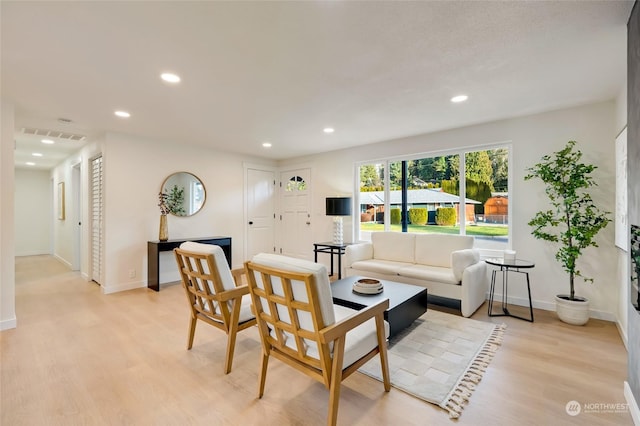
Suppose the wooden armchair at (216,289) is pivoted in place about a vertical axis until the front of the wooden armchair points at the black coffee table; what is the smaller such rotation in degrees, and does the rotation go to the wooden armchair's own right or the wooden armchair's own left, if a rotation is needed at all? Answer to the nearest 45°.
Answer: approximately 45° to the wooden armchair's own right

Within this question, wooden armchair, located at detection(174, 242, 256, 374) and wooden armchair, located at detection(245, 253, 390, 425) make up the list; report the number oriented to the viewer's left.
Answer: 0

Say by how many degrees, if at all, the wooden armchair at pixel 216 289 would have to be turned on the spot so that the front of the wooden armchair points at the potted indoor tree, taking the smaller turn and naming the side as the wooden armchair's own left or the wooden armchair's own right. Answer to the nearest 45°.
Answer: approximately 45° to the wooden armchair's own right

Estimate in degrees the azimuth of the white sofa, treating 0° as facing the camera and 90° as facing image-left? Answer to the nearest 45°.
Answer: approximately 45°

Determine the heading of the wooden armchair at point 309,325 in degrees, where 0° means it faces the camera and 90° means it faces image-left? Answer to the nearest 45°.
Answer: approximately 225°

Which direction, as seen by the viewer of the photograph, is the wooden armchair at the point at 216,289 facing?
facing away from the viewer and to the right of the viewer

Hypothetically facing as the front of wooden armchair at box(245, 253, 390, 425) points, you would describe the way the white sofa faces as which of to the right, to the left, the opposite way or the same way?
the opposite way

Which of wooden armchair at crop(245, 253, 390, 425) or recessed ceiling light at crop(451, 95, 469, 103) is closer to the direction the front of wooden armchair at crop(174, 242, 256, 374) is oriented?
the recessed ceiling light

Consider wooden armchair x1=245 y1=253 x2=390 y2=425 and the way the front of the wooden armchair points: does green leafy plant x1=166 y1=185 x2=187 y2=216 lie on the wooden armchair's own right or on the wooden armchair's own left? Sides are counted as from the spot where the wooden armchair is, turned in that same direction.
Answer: on the wooden armchair's own left

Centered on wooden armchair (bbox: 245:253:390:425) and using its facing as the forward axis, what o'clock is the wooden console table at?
The wooden console table is roughly at 9 o'clock from the wooden armchair.

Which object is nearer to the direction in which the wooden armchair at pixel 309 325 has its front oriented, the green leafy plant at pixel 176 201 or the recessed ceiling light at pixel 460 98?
the recessed ceiling light
